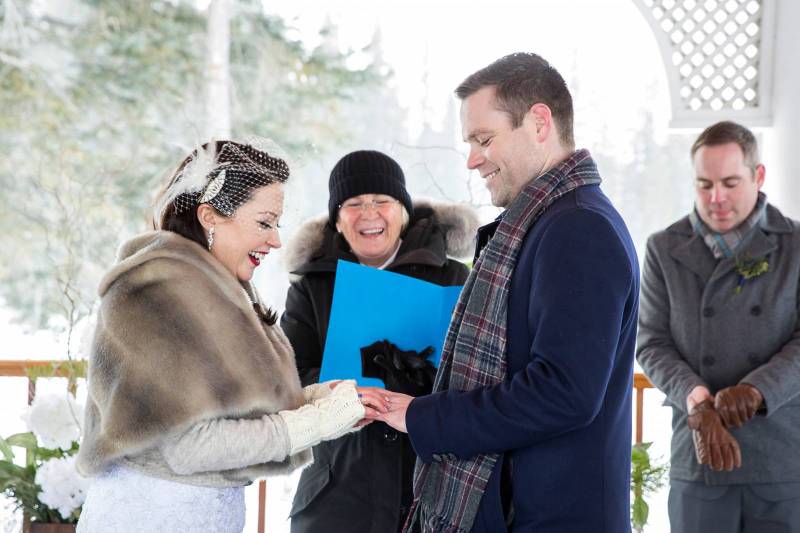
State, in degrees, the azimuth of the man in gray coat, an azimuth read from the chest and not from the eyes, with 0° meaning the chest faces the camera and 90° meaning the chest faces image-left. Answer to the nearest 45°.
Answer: approximately 0°

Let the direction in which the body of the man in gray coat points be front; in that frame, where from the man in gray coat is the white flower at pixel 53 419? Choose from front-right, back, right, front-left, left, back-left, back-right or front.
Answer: right

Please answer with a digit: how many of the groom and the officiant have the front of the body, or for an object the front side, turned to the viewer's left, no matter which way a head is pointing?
1

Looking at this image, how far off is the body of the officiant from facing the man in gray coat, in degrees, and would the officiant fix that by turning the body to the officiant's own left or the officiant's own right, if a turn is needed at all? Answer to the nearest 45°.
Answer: approximately 90° to the officiant's own left

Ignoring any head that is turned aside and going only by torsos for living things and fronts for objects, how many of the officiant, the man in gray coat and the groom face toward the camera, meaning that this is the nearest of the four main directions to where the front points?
2

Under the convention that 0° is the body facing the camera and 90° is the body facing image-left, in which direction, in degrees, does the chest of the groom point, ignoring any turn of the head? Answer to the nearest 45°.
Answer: approximately 90°

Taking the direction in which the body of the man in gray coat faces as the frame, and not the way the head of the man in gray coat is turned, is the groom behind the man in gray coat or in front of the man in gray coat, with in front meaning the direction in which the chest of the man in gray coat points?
in front

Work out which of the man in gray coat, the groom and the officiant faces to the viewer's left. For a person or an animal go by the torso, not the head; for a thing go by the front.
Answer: the groom

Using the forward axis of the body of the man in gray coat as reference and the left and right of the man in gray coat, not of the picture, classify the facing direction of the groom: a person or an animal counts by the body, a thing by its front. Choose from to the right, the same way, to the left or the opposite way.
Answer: to the right

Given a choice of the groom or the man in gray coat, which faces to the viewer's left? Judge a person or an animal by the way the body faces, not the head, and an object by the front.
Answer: the groom

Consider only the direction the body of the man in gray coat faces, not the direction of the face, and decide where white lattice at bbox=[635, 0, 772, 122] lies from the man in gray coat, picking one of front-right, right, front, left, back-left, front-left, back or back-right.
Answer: back

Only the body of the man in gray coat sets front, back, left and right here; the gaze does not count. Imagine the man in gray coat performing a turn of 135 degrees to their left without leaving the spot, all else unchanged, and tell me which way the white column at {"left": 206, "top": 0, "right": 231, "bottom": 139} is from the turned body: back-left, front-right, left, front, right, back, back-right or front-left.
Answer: left
